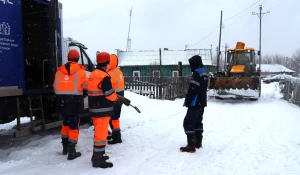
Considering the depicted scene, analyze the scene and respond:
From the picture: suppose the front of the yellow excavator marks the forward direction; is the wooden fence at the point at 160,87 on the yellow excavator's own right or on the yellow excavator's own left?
on the yellow excavator's own right

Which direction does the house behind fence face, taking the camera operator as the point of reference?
facing the viewer

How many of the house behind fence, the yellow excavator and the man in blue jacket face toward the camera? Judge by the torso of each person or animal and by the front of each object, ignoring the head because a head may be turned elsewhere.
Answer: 2

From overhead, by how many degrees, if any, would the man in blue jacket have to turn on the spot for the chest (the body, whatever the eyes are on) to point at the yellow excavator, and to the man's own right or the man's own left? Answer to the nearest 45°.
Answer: approximately 90° to the man's own right

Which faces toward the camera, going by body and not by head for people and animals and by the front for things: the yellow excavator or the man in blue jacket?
the yellow excavator

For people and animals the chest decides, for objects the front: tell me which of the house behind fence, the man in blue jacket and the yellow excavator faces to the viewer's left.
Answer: the man in blue jacket

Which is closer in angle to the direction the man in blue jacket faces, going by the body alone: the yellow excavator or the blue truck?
the blue truck

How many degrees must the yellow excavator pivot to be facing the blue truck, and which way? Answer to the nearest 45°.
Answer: approximately 45° to its right

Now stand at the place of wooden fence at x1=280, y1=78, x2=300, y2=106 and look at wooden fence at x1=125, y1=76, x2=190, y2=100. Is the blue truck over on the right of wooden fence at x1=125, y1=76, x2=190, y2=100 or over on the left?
left

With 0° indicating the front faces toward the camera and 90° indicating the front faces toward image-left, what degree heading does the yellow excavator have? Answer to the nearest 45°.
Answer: approximately 0°

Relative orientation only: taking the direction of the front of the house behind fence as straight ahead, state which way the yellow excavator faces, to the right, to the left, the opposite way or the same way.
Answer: the same way

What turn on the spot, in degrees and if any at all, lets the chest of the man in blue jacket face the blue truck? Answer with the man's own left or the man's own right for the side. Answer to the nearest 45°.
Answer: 0° — they already face it

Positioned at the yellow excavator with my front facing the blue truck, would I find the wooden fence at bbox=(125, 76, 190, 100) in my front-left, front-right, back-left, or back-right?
front-right

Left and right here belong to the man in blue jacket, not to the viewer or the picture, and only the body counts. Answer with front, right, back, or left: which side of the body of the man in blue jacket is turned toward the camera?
left

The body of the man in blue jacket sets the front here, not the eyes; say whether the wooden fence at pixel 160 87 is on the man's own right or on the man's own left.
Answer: on the man's own right

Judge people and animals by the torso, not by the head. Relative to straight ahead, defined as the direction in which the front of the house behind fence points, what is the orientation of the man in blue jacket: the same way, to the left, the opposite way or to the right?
to the right
